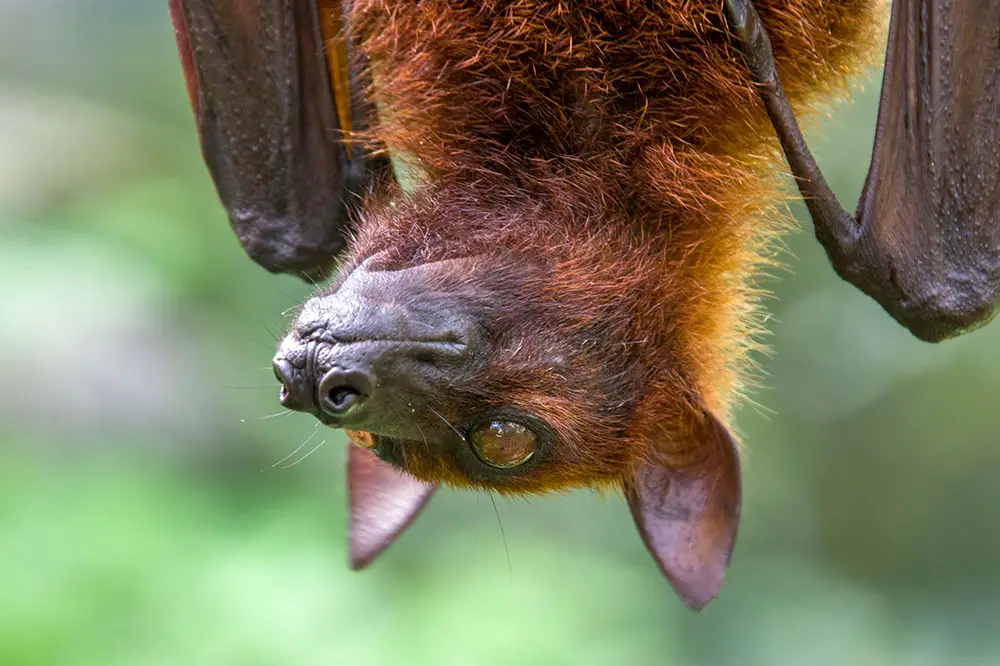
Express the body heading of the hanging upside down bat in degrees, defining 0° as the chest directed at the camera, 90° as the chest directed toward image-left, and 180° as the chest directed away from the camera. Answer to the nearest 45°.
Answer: approximately 45°
